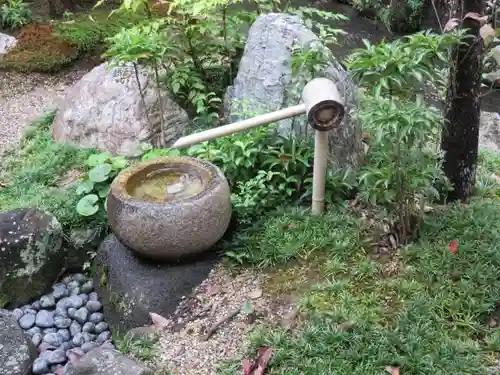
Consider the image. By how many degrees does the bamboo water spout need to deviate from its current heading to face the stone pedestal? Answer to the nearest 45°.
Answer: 0° — it already faces it

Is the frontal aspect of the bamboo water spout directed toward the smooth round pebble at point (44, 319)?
yes

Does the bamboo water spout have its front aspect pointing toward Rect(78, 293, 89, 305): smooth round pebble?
yes

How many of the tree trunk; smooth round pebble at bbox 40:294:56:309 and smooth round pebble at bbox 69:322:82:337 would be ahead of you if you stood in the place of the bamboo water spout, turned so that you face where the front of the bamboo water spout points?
2

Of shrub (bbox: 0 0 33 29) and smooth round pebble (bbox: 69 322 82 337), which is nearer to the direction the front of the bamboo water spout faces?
the smooth round pebble

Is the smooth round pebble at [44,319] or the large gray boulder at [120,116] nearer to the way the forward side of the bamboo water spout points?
the smooth round pebble

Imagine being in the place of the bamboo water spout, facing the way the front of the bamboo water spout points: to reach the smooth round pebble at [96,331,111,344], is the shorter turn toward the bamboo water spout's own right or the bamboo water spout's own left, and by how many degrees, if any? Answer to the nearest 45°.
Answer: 0° — it already faces it

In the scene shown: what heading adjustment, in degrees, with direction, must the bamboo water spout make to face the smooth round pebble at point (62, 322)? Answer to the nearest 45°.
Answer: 0° — it already faces it

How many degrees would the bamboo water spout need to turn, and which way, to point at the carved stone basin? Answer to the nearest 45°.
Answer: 0° — it already faces it

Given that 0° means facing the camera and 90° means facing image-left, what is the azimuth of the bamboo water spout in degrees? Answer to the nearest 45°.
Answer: approximately 90°

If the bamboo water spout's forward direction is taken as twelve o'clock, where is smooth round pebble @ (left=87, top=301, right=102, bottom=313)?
The smooth round pebble is roughly at 12 o'clock from the bamboo water spout.

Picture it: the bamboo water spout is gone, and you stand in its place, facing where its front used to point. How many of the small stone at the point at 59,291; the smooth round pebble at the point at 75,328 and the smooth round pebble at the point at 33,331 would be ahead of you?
3

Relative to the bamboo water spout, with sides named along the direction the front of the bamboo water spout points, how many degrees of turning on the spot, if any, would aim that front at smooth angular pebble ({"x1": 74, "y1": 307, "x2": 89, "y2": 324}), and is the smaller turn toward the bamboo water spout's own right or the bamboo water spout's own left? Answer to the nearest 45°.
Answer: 0° — it already faces it
